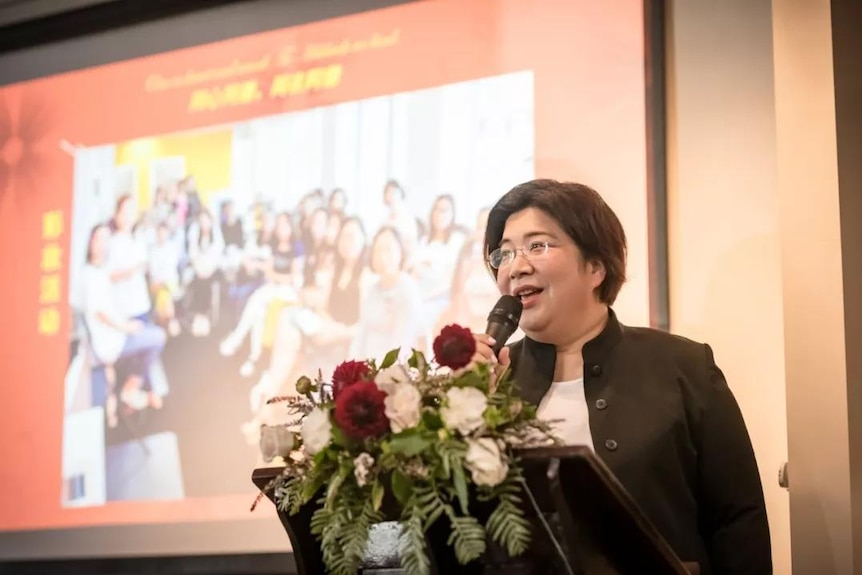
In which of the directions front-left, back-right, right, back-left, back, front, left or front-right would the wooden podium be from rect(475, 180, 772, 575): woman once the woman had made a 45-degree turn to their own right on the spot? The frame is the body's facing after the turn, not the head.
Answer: left

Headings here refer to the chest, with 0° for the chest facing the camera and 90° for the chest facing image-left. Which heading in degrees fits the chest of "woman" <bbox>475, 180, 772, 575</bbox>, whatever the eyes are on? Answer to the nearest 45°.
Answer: approximately 45°

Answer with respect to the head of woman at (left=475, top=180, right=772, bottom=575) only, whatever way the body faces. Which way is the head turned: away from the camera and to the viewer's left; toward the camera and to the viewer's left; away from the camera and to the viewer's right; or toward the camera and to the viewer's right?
toward the camera and to the viewer's left

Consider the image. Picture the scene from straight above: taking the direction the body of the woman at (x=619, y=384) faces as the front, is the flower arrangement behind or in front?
in front
